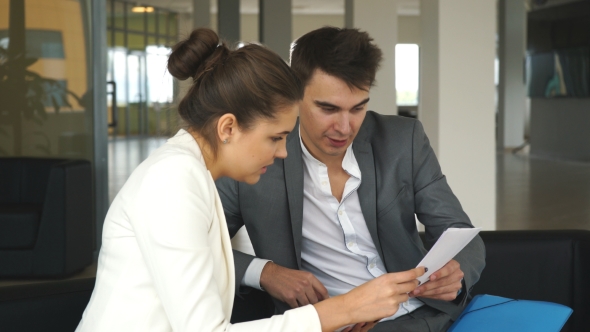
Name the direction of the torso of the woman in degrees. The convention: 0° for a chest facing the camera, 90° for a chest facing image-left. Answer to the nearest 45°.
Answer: approximately 270°

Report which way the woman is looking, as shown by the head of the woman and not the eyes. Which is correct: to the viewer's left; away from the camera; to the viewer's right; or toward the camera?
to the viewer's right
